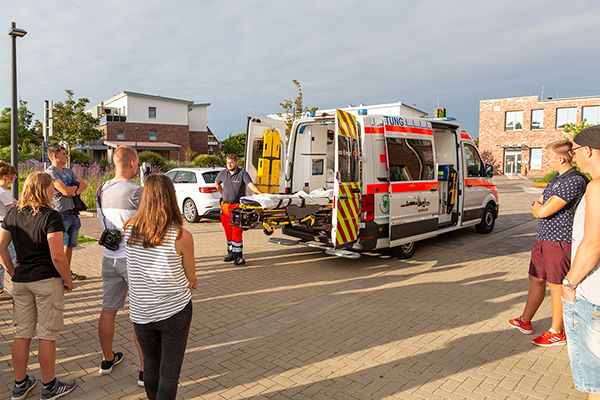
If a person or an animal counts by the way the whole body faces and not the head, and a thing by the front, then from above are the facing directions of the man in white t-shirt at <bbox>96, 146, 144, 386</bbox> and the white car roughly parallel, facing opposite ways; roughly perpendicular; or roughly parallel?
roughly perpendicular

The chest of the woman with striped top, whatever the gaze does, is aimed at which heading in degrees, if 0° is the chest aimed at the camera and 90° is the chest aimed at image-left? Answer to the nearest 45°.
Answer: approximately 180°

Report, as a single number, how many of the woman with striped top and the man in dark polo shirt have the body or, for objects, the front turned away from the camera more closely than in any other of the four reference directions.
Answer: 1

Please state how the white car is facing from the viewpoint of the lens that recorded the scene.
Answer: facing away from the viewer and to the left of the viewer

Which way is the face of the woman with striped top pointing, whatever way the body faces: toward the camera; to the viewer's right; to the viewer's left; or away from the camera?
away from the camera

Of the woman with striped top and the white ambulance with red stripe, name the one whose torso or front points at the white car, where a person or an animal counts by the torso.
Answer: the woman with striped top

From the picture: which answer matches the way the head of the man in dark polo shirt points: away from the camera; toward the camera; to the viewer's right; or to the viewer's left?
to the viewer's left

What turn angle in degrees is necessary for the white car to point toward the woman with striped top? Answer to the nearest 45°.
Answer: approximately 135° to its left
